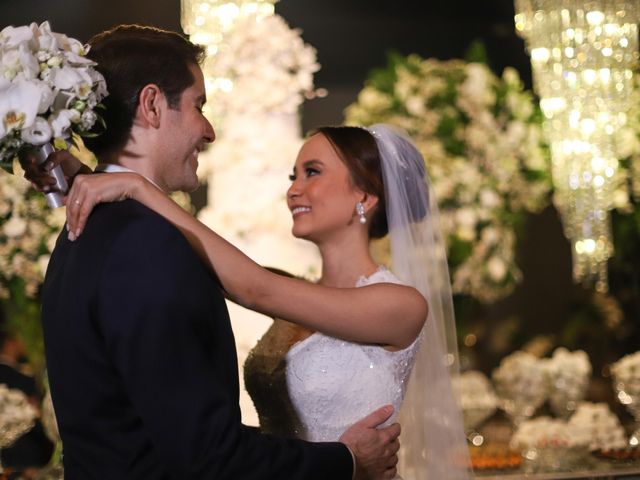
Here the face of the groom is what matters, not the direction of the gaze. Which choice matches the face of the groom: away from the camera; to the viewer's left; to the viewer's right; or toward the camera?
to the viewer's right

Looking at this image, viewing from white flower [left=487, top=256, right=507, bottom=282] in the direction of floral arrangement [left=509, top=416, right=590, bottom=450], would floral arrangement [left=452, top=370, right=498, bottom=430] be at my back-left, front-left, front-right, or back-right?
front-right

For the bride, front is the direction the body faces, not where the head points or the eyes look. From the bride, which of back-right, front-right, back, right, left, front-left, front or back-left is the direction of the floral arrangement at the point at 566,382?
back-right

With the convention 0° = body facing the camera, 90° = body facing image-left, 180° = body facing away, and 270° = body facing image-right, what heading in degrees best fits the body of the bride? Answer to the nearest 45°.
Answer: approximately 90°

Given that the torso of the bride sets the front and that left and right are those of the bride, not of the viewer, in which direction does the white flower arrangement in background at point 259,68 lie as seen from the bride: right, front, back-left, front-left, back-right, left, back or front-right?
right

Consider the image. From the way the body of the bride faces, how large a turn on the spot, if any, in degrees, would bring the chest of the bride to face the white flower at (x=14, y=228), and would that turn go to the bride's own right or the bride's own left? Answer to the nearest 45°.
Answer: approximately 45° to the bride's own right

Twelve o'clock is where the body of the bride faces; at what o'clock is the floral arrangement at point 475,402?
The floral arrangement is roughly at 4 o'clock from the bride.

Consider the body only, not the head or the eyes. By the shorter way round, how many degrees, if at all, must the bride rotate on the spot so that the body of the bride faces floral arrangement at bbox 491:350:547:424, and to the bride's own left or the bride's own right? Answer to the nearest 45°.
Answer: approximately 135° to the bride's own right

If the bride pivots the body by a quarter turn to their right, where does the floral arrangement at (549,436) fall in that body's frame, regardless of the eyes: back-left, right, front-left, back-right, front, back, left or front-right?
front-right

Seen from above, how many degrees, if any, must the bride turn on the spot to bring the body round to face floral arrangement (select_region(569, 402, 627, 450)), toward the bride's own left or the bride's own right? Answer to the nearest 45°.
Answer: approximately 135° to the bride's own right

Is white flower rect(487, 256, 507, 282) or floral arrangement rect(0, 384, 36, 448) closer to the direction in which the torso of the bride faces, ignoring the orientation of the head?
the floral arrangement

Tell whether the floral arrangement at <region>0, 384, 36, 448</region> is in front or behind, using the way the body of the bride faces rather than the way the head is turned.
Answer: in front

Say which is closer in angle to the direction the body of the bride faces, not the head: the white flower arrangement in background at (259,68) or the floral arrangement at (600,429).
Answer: the white flower arrangement in background
